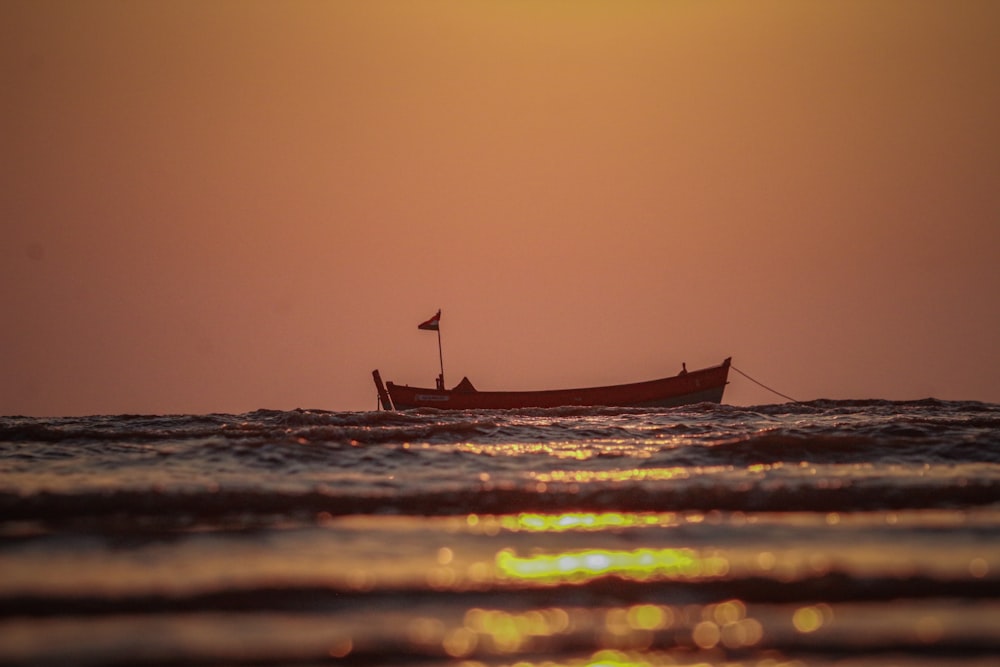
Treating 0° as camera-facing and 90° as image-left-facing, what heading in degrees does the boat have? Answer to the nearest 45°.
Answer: approximately 270°
